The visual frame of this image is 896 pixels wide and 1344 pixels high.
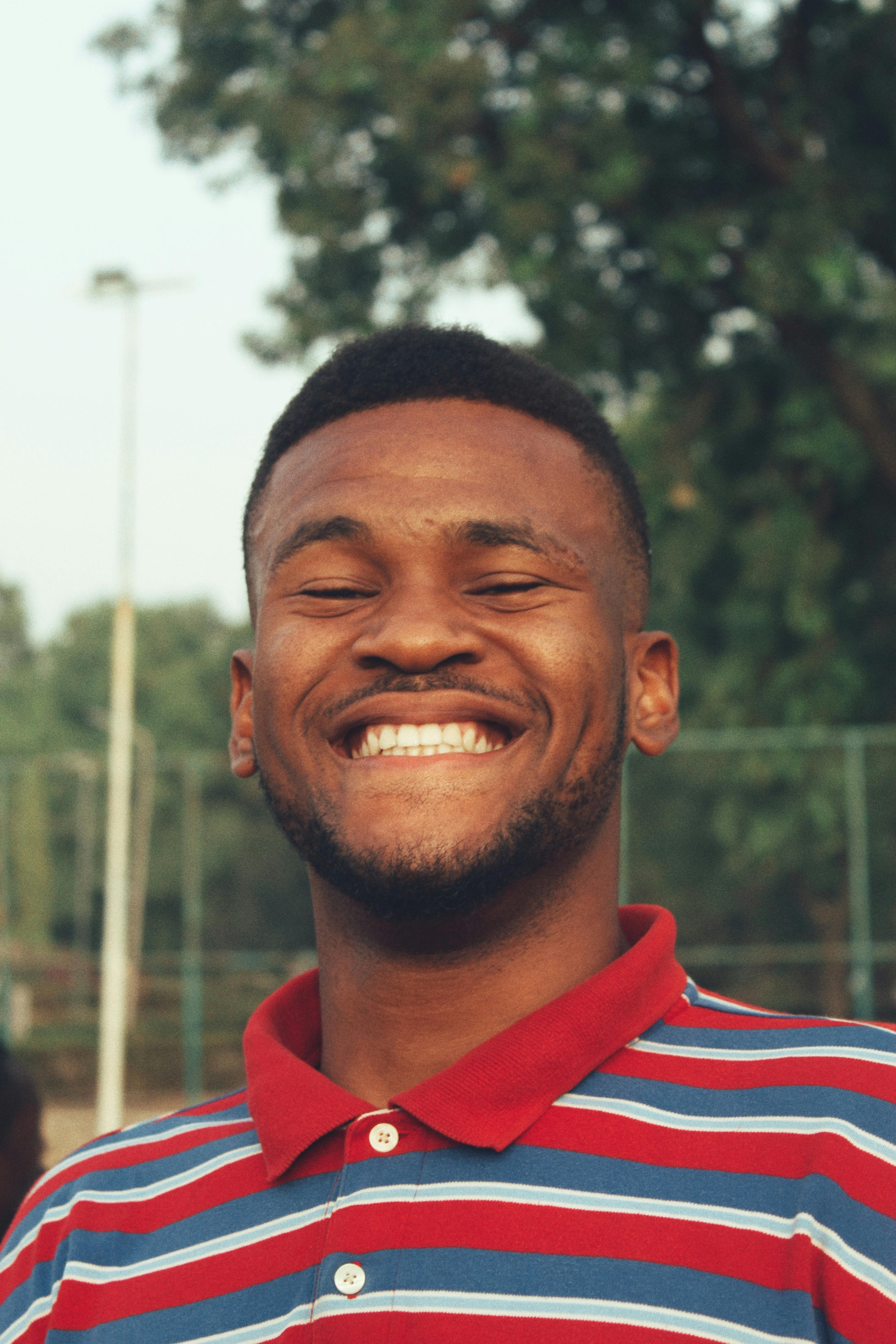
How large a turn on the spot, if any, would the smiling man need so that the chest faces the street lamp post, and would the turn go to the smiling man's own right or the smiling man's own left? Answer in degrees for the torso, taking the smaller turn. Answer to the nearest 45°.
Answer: approximately 180°

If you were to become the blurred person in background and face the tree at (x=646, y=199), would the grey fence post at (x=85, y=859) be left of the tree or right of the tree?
left

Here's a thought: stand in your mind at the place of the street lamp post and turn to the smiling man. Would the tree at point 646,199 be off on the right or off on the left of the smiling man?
left

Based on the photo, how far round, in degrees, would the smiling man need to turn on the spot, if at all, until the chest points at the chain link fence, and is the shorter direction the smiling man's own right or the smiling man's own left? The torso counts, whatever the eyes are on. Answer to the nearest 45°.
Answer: approximately 180°

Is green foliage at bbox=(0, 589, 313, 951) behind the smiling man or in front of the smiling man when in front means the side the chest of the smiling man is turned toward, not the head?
behind

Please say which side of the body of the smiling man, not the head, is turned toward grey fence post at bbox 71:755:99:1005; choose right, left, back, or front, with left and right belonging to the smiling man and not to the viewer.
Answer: back

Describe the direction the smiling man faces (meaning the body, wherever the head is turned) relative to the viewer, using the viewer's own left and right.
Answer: facing the viewer
